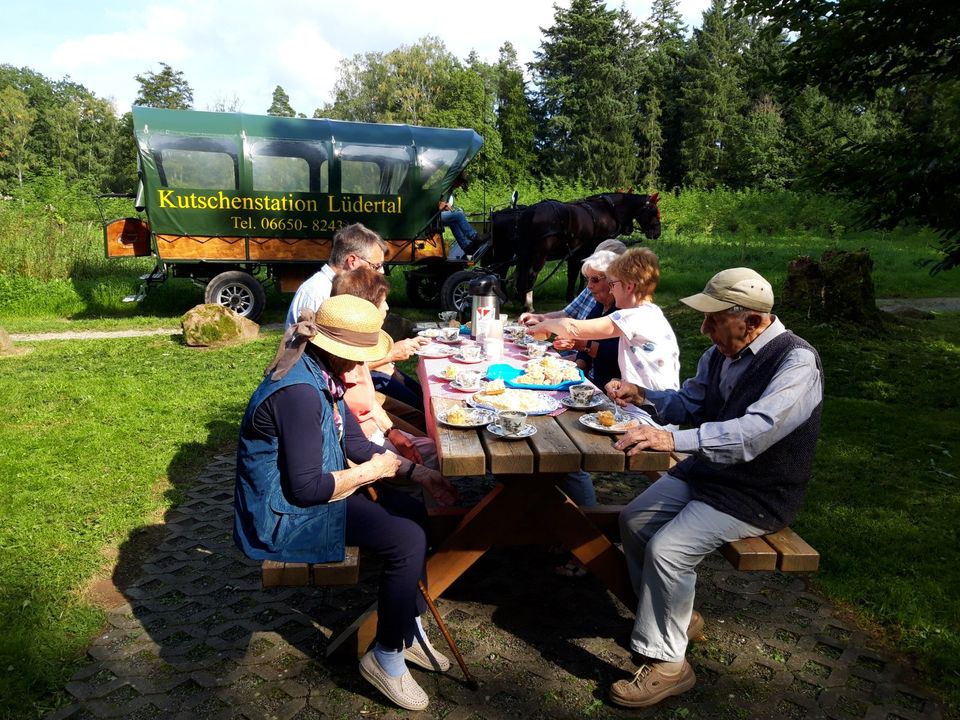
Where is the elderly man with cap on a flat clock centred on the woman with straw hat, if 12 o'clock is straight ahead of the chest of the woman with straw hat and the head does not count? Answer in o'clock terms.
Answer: The elderly man with cap is roughly at 12 o'clock from the woman with straw hat.

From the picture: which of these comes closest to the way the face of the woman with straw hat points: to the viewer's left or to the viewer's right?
to the viewer's right

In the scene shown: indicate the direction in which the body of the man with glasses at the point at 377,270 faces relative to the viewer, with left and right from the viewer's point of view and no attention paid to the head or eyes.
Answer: facing to the right of the viewer

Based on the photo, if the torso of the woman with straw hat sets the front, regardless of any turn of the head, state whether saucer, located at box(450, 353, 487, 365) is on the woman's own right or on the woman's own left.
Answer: on the woman's own left

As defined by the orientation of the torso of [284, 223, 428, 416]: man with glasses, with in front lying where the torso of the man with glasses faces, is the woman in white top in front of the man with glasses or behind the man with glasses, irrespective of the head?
in front

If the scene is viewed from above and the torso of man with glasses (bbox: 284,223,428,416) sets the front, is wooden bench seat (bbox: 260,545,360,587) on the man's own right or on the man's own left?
on the man's own right

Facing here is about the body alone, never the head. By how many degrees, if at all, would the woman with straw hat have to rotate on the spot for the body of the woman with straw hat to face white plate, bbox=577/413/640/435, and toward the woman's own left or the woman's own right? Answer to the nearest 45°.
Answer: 0° — they already face it

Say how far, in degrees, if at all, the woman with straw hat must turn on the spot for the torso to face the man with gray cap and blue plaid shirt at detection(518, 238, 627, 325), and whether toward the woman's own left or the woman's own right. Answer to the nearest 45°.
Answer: approximately 45° to the woman's own left

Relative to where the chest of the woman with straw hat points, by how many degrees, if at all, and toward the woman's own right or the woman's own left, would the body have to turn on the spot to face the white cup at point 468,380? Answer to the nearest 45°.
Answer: approximately 45° to the woman's own left

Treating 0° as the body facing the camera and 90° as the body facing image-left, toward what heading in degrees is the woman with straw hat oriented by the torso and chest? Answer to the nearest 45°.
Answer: approximately 270°

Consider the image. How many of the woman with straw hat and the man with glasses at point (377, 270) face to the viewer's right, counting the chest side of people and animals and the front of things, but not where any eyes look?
2

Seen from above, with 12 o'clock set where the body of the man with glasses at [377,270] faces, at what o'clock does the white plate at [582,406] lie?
The white plate is roughly at 2 o'clock from the man with glasses.
